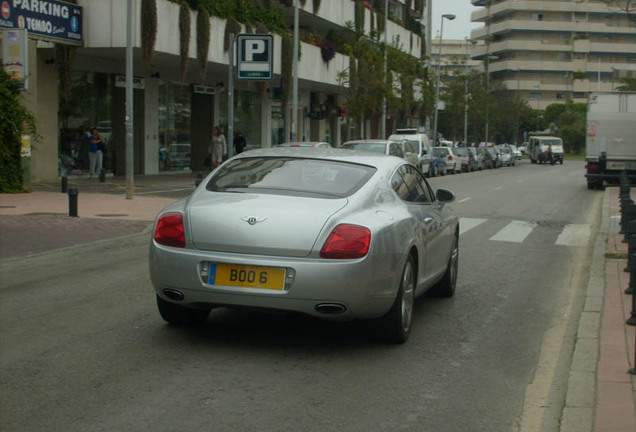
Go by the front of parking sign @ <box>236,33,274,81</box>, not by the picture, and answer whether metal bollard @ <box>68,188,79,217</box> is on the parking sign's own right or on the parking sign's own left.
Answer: on the parking sign's own right

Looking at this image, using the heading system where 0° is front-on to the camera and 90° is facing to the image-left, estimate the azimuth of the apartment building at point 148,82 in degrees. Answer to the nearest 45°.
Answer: approximately 315°

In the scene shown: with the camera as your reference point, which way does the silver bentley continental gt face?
facing away from the viewer and to the right of the viewer

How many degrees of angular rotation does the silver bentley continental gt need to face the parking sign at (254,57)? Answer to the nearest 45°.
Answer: approximately 45° to its left

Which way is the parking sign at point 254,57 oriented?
toward the camera

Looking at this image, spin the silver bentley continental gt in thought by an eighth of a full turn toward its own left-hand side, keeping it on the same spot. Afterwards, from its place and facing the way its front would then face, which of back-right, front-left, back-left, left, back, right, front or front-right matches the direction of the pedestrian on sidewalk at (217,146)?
front

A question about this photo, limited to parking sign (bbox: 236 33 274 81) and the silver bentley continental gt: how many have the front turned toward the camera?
1

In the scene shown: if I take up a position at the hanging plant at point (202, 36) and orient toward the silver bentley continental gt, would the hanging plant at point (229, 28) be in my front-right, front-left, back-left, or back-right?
back-left

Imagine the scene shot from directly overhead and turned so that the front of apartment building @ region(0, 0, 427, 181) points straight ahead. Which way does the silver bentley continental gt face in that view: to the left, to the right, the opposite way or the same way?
to the left

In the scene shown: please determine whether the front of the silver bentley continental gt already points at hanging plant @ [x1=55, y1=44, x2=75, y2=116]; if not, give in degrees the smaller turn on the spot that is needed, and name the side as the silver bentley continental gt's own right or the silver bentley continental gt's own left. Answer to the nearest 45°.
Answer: approximately 45° to the silver bentley continental gt's own left

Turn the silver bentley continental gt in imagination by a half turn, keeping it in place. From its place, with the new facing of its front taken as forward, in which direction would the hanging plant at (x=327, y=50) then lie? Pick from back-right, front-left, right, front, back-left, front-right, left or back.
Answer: back-right

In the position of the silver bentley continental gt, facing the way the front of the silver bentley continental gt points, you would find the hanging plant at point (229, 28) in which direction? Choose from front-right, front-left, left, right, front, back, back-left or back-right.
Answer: front-left

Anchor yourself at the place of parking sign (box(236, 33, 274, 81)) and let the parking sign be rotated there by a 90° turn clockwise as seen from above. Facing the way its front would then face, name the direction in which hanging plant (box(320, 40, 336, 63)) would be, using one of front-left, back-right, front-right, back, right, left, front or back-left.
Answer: right

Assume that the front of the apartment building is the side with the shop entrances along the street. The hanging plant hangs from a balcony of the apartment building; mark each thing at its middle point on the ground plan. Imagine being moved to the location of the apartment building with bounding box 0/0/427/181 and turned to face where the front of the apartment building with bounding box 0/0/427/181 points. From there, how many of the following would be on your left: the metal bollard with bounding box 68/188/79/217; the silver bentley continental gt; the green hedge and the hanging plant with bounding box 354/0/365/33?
1
